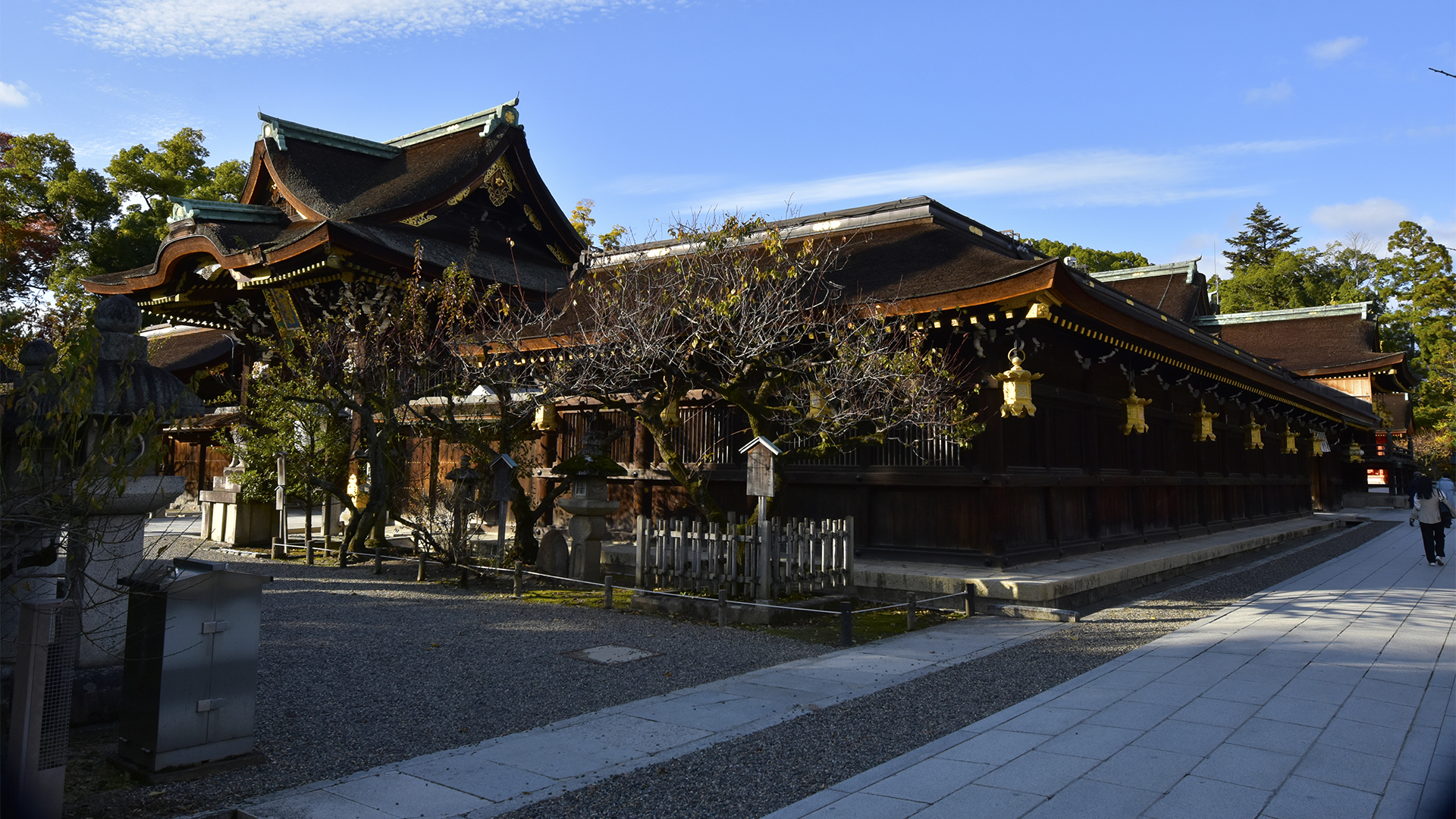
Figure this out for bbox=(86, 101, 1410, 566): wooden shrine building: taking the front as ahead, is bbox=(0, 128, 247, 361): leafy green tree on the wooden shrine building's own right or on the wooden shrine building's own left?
on the wooden shrine building's own right

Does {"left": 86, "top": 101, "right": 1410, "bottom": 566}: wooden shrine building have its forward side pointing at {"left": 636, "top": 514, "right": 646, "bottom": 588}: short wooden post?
yes

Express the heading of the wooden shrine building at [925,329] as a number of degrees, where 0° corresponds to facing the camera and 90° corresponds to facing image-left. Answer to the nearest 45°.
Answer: approximately 45°

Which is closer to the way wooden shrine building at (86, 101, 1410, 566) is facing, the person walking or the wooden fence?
the wooden fence

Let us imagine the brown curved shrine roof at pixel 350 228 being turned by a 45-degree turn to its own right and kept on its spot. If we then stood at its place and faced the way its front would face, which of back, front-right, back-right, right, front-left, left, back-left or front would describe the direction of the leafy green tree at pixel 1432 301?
back

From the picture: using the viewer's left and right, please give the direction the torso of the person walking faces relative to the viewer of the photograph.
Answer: facing away from the viewer

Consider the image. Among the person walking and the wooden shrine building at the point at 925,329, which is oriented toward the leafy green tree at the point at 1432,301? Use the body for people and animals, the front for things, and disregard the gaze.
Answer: the person walking

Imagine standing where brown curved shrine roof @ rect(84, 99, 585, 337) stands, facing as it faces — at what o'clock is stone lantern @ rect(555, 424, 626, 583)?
The stone lantern is roughly at 10 o'clock from the brown curved shrine roof.
